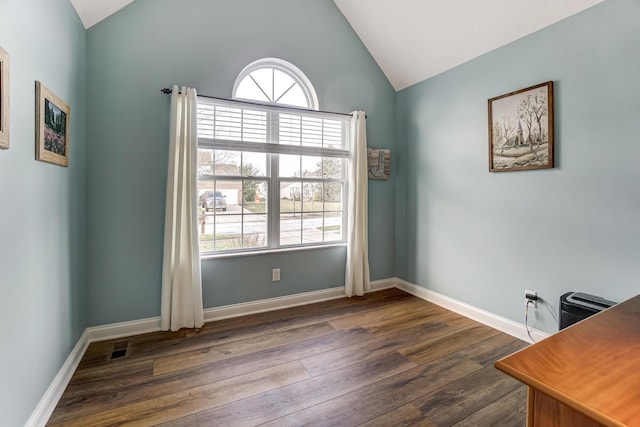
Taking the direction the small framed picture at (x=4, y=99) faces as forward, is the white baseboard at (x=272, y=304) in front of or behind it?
in front

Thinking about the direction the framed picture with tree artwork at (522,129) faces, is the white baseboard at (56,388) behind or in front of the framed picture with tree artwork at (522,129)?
in front

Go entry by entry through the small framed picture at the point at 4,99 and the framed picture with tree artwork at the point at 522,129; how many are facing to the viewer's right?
1

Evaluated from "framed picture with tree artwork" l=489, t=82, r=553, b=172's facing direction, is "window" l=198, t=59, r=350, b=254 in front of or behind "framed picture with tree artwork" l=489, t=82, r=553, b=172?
in front

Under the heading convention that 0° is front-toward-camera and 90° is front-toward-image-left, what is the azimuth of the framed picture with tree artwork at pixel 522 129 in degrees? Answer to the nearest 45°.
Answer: approximately 45°

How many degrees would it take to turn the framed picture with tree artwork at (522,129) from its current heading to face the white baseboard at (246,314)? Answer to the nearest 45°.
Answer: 0° — it already faces it

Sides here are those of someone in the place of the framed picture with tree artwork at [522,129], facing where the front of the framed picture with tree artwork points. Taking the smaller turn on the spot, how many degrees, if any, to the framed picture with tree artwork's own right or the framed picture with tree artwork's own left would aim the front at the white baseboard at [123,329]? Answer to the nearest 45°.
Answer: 0° — it already faces it

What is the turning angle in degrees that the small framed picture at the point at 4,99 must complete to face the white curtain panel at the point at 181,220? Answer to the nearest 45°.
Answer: approximately 45° to its left

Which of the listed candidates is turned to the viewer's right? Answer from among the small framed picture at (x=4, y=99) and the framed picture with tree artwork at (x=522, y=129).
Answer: the small framed picture

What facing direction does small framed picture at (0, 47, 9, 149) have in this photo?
to the viewer's right
